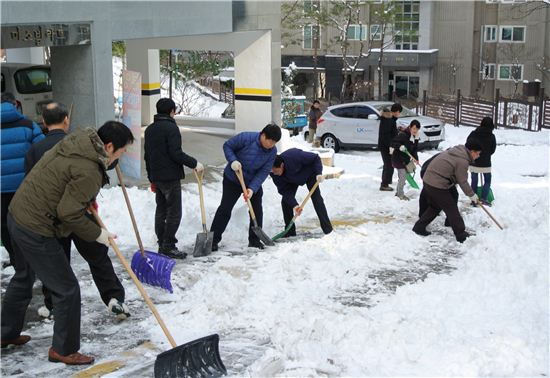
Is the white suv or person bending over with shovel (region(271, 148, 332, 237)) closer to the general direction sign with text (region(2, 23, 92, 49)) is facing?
the person bending over with shovel

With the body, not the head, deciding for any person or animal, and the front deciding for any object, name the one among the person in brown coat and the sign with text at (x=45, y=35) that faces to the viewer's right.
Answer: the person in brown coat

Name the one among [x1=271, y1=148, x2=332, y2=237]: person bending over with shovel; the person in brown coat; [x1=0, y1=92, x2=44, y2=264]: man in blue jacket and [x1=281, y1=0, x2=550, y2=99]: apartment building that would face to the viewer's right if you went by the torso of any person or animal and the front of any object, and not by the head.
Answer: the person in brown coat

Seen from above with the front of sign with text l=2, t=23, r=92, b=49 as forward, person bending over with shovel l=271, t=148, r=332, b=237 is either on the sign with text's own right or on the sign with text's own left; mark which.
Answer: on the sign with text's own left

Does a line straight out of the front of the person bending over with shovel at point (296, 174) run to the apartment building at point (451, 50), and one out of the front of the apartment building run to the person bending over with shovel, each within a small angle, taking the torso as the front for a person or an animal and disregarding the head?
no

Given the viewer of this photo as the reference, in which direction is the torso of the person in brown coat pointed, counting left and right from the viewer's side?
facing to the right of the viewer

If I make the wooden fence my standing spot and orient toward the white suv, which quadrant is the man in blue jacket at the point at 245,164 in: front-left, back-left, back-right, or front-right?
front-left

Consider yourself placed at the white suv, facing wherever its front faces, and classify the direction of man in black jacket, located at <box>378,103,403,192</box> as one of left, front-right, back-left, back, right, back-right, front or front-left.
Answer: front-right

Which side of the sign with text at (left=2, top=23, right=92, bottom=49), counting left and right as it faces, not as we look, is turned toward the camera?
front

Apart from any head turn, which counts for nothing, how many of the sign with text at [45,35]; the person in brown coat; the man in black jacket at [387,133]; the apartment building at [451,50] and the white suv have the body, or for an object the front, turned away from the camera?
0

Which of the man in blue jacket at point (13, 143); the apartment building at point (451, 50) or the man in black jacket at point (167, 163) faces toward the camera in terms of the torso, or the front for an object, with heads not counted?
the apartment building

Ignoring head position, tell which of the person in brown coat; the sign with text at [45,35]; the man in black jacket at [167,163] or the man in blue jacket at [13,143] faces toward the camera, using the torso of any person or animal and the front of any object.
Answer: the sign with text

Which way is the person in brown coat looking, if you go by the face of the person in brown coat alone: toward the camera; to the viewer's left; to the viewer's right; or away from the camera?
to the viewer's right

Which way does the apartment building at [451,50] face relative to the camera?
toward the camera

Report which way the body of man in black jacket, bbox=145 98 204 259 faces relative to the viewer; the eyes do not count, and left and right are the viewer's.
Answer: facing away from the viewer and to the right of the viewer

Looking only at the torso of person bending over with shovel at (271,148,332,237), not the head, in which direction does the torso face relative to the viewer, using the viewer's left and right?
facing the viewer and to the left of the viewer

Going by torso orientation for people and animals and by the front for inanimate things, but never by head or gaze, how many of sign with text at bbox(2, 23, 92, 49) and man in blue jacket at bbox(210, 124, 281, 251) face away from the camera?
0

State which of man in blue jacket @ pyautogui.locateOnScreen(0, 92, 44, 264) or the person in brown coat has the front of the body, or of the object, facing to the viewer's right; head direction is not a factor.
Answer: the person in brown coat
